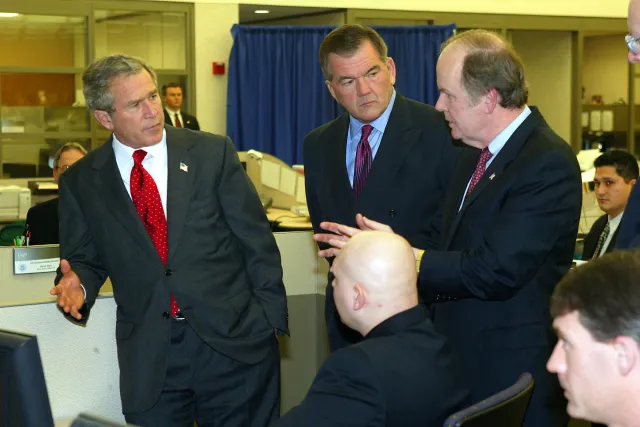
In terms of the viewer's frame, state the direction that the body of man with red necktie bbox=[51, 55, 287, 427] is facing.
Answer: toward the camera

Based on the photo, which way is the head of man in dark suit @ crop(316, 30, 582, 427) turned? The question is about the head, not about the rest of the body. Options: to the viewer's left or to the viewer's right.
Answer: to the viewer's left

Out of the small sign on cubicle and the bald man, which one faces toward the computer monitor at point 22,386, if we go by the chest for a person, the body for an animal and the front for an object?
the small sign on cubicle

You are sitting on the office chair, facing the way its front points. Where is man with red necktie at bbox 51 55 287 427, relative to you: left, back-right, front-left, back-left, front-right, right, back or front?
front

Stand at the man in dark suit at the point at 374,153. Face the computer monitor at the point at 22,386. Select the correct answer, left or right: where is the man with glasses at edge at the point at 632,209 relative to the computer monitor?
left

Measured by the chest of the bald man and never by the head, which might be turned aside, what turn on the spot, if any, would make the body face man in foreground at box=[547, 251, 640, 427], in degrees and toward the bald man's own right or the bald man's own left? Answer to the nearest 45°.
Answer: approximately 180°

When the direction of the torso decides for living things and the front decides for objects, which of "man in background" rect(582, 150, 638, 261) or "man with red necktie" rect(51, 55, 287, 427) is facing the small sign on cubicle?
the man in background

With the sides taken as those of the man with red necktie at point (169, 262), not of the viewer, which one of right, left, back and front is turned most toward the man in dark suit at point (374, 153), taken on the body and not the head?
left

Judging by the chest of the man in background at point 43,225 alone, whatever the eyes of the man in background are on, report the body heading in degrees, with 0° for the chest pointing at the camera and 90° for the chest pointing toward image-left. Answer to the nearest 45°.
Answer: approximately 315°

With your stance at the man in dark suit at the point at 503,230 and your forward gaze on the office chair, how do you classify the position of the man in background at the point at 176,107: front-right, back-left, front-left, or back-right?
back-right

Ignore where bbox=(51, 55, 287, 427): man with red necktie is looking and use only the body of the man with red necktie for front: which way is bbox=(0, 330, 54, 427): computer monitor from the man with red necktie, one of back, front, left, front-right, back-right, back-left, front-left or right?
front

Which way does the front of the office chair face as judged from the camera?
facing away from the viewer and to the left of the viewer

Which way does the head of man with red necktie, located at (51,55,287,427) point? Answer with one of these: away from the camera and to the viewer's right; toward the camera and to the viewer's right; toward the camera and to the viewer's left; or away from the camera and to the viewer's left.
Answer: toward the camera and to the viewer's right
